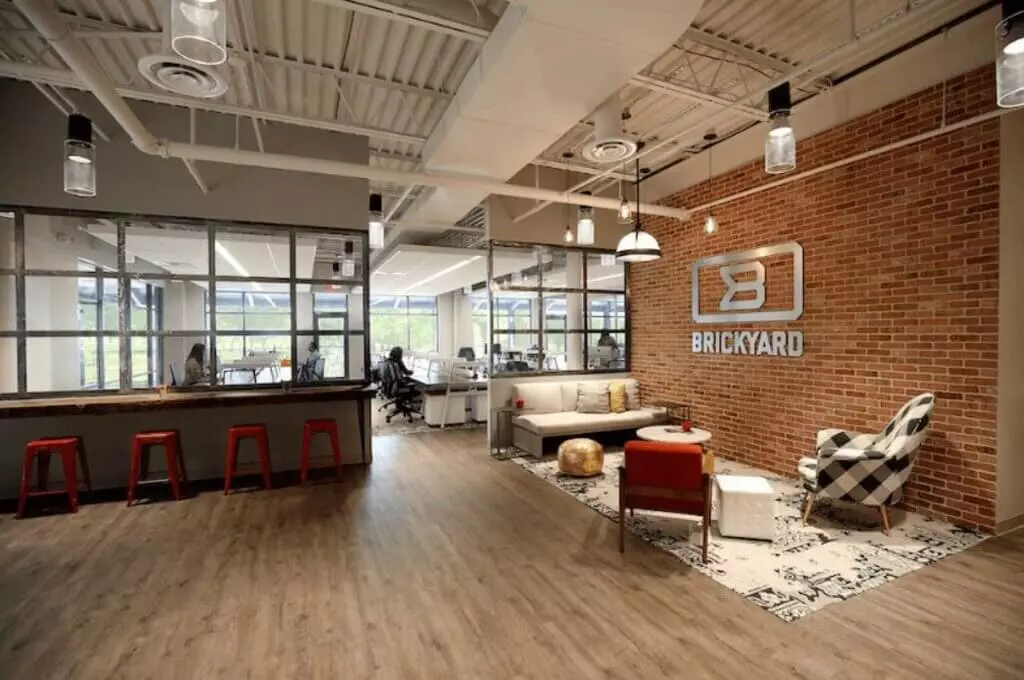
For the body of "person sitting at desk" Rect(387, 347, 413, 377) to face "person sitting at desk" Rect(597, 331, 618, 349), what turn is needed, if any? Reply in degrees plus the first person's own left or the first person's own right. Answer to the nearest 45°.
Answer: approximately 45° to the first person's own left

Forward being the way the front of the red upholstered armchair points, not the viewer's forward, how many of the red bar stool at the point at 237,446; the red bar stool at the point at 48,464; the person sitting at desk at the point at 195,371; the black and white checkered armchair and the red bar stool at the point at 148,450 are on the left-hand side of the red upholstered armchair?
4

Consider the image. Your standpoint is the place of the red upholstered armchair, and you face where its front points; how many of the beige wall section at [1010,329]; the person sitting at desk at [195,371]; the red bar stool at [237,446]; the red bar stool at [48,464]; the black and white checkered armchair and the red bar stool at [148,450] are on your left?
4

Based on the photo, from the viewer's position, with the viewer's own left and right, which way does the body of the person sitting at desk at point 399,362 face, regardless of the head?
facing to the right of the viewer

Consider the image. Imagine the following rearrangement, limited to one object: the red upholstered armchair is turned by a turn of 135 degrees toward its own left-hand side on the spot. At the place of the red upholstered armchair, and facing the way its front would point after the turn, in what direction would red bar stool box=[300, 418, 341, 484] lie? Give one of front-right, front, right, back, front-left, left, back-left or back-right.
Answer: front-right

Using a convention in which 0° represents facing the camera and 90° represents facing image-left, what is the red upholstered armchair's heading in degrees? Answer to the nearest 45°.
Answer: approximately 180°
